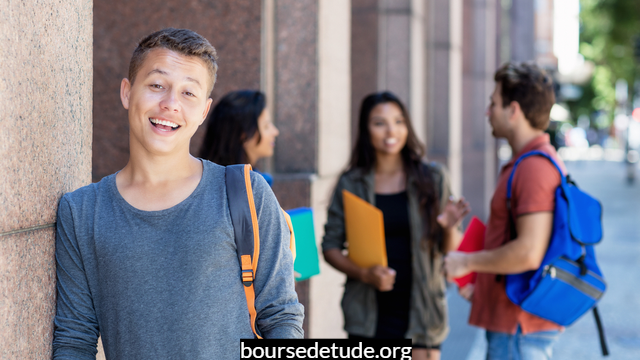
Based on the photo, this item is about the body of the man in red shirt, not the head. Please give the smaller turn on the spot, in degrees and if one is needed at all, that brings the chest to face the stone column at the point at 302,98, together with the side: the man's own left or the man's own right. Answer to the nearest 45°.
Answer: approximately 45° to the man's own right

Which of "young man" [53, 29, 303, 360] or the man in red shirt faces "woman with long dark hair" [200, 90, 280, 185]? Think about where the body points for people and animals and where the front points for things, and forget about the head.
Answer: the man in red shirt

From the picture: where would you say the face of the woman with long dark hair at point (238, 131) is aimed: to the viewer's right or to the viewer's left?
to the viewer's right

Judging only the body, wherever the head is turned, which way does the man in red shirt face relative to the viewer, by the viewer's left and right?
facing to the left of the viewer

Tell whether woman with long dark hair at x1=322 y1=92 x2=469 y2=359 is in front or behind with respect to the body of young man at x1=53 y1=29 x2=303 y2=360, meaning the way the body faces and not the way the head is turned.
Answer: behind

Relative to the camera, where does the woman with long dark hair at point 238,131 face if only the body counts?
to the viewer's right

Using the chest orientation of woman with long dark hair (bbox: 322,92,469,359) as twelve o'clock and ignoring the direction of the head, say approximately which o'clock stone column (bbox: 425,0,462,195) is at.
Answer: The stone column is roughly at 6 o'clock from the woman with long dark hair.

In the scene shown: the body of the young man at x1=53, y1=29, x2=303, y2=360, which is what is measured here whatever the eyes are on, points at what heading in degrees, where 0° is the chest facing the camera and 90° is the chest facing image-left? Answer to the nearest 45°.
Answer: approximately 0°

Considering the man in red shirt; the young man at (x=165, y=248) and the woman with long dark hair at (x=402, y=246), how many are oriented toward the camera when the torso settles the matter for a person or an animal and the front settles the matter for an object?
2

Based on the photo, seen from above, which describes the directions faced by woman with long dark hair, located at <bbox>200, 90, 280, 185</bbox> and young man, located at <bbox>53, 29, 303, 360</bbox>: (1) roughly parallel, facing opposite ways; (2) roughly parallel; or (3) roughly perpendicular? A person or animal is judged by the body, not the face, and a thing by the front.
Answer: roughly perpendicular
